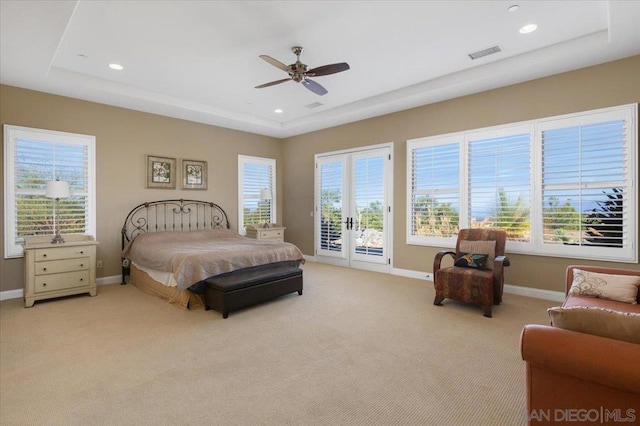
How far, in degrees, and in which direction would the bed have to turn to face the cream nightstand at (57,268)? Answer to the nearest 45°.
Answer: approximately 135° to its right

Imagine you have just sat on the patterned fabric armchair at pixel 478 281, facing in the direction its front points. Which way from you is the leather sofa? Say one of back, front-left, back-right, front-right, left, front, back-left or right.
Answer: front-left

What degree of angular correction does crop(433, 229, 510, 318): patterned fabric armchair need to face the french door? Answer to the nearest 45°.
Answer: approximately 90° to its right

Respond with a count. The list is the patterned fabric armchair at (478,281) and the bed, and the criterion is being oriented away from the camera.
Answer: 0

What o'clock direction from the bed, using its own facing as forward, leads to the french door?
The french door is roughly at 10 o'clock from the bed.

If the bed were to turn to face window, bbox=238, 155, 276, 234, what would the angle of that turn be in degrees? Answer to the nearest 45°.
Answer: approximately 90° to its left

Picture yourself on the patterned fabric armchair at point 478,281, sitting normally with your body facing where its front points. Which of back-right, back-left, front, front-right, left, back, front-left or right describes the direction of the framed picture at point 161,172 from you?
front-right

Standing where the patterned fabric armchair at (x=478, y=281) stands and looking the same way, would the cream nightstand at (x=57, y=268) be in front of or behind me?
in front

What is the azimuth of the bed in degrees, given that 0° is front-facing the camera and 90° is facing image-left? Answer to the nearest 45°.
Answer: approximately 315°

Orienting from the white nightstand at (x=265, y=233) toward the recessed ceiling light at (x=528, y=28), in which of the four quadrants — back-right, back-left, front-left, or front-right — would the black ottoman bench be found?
front-right

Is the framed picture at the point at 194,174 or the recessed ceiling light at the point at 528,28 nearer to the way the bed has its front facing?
the recessed ceiling light

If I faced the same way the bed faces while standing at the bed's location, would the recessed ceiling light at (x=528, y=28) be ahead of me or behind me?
ahead
